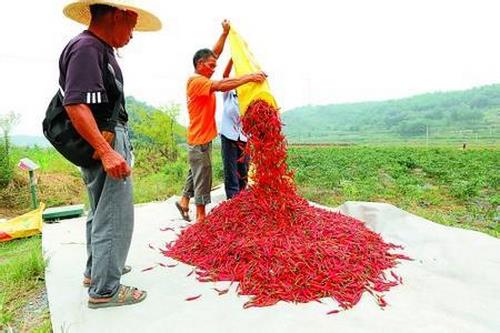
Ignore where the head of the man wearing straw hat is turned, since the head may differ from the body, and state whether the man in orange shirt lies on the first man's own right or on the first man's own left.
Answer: on the first man's own left

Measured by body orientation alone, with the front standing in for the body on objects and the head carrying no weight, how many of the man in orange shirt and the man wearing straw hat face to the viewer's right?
2

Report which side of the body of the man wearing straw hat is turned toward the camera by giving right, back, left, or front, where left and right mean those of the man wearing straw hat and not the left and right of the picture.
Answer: right

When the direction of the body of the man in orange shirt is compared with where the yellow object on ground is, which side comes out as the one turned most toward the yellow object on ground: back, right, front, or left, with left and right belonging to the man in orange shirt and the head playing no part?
back

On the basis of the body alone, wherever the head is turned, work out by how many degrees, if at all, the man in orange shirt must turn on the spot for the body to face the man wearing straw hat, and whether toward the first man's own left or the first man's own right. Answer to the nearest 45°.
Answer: approximately 90° to the first man's own right

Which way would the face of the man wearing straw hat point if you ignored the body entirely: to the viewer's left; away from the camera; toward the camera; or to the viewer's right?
to the viewer's right

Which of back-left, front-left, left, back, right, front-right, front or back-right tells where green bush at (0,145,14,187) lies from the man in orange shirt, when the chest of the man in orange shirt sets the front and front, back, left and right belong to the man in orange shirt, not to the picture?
back-left

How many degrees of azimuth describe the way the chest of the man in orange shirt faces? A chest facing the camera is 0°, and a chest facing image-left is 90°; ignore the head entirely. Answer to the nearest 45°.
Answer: approximately 270°
